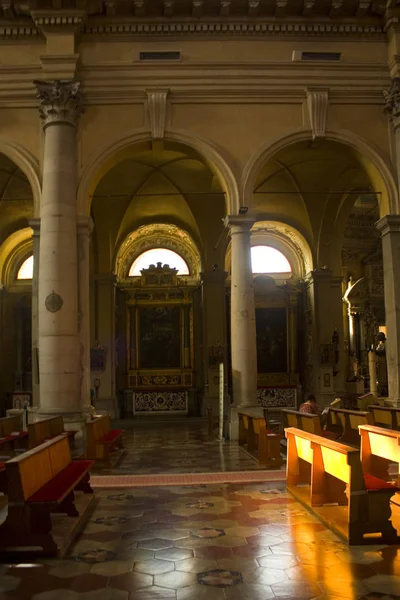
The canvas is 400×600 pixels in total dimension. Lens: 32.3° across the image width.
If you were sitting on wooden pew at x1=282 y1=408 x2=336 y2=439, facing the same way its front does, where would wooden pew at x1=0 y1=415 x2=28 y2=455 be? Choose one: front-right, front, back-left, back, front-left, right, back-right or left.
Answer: back-left

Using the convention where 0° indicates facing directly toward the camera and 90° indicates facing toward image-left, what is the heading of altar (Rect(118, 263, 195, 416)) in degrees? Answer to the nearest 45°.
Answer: approximately 0°

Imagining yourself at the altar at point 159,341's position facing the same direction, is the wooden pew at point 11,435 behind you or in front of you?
in front

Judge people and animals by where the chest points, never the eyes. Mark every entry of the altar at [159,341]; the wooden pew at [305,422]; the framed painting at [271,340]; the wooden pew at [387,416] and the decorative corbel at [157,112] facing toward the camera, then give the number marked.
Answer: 3

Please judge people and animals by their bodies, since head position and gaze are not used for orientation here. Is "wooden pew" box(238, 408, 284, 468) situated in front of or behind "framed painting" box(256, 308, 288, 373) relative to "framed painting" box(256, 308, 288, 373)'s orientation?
in front

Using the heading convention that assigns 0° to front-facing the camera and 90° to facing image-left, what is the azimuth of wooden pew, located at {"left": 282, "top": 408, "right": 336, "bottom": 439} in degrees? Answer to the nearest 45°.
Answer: approximately 225°

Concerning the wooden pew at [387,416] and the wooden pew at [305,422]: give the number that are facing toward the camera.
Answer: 0

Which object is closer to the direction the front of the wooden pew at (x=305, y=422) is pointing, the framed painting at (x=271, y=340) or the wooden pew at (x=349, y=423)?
the wooden pew

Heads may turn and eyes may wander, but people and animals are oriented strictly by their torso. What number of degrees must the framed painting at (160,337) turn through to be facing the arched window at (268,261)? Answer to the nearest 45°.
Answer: approximately 90° to its left
